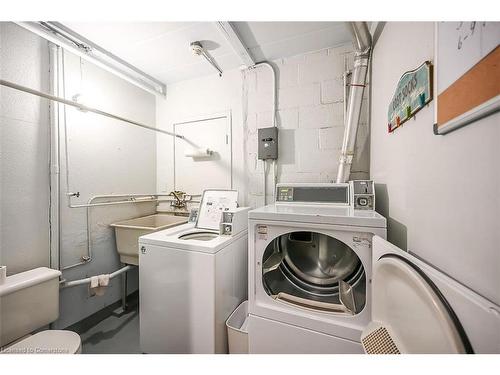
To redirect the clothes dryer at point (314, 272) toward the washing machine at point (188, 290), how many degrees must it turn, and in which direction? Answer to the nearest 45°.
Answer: approximately 90° to its right

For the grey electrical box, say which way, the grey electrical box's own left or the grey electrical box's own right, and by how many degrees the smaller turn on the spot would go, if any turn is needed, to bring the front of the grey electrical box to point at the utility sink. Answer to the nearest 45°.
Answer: approximately 90° to the grey electrical box's own right

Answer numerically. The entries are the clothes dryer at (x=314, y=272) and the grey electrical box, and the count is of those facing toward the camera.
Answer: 2

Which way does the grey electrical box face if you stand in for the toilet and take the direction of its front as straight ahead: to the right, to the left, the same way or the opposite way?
to the right

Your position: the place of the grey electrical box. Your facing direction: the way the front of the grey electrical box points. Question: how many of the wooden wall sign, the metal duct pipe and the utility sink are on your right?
1

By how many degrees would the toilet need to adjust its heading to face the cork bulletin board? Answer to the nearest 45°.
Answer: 0° — it already faces it

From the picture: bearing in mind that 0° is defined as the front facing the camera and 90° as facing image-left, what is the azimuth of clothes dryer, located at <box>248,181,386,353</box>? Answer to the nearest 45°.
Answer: approximately 0°

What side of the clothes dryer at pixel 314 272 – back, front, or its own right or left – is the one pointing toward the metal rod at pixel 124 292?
right

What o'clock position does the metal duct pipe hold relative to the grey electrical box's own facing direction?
The metal duct pipe is roughly at 10 o'clock from the grey electrical box.

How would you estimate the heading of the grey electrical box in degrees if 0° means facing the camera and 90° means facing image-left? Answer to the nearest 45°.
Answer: approximately 0°

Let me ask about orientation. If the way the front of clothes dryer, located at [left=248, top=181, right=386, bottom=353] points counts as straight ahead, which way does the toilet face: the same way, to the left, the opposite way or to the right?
to the left

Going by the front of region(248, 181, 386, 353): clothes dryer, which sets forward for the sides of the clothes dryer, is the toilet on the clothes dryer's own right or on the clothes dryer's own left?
on the clothes dryer's own right
